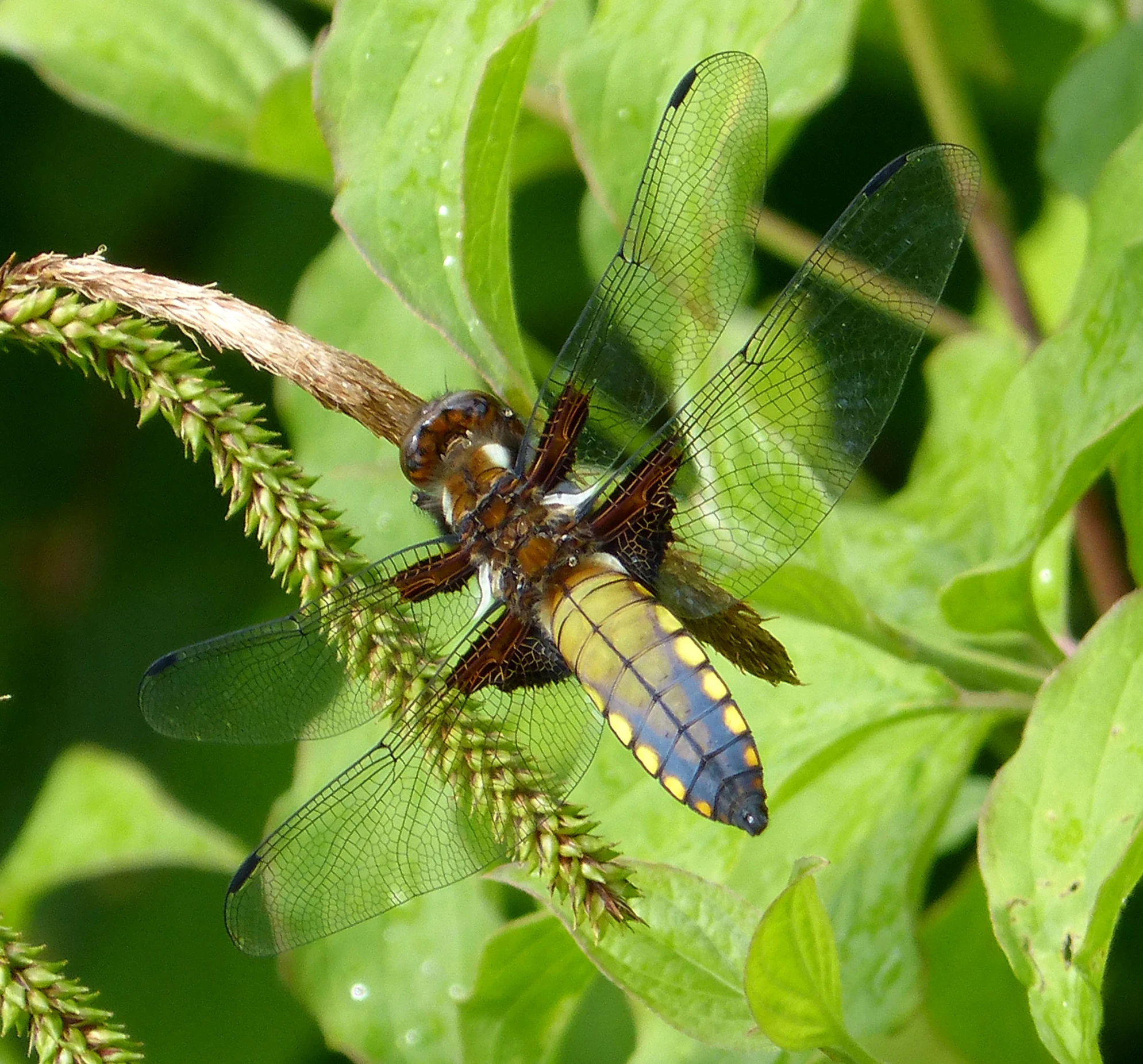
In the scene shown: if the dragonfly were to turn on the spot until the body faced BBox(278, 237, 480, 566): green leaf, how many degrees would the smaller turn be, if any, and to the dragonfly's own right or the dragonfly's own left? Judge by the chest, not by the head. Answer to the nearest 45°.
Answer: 0° — it already faces it

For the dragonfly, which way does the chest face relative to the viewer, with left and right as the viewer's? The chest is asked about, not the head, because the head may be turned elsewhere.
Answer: facing away from the viewer and to the left of the viewer

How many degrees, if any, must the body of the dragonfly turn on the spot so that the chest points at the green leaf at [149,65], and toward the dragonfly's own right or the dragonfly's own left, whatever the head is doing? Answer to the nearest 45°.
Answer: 0° — it already faces it
